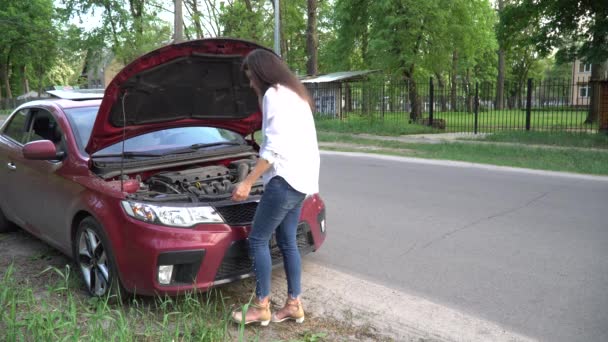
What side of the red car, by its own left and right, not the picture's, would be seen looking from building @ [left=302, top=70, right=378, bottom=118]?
left

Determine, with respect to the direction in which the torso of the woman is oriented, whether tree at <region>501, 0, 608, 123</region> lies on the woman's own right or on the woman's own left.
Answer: on the woman's own right

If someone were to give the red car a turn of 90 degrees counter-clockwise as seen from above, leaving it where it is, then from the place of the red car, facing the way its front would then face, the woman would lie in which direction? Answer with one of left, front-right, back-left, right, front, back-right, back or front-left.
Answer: right

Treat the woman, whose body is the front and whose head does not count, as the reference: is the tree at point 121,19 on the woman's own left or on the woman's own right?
on the woman's own right

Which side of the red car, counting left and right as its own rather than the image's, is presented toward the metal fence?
left

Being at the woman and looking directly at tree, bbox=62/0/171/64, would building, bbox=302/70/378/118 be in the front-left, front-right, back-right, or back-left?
front-right

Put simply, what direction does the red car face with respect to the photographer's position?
facing the viewer and to the right of the viewer

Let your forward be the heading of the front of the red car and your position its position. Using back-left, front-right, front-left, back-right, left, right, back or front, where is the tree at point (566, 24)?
left

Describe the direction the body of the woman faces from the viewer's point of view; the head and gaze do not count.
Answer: to the viewer's left

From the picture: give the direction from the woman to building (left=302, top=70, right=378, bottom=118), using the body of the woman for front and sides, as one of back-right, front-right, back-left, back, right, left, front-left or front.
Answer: right
